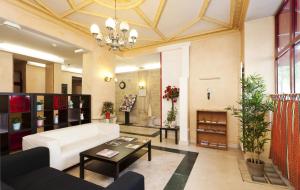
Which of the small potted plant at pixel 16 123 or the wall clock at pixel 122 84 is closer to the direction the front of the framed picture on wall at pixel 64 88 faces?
the small potted plant

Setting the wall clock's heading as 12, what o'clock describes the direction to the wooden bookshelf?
The wooden bookshelf is roughly at 11 o'clock from the wall clock.

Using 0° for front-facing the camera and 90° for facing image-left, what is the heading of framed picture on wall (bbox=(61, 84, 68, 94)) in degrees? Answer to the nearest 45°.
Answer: approximately 0°

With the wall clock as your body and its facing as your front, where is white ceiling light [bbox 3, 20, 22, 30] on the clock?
The white ceiling light is roughly at 1 o'clock from the wall clock.

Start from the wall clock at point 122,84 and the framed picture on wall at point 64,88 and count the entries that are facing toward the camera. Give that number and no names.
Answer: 2

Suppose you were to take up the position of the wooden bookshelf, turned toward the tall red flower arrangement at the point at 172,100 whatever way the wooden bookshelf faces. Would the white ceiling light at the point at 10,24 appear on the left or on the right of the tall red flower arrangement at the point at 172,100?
left

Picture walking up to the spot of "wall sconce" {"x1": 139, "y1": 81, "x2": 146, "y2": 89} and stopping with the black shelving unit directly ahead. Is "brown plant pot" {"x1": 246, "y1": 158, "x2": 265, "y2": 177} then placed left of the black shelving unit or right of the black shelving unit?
left

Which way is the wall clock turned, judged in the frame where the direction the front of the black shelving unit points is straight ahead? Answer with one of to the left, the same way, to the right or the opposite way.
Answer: to the right
